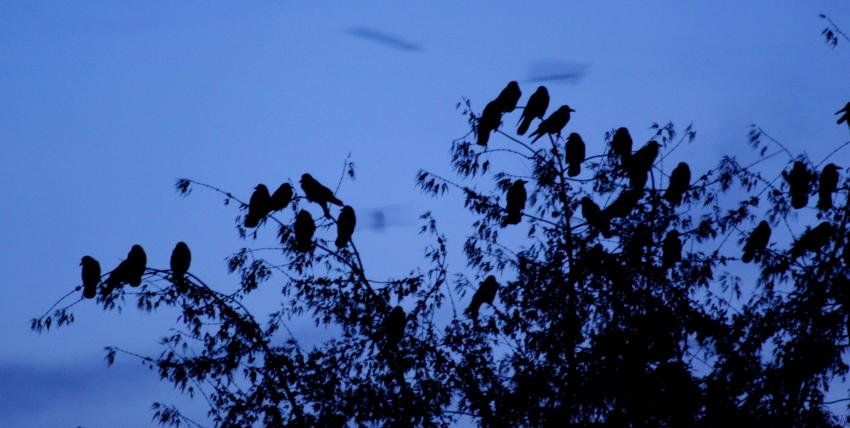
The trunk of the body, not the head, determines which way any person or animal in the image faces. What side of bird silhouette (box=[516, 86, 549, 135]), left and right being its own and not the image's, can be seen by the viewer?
right

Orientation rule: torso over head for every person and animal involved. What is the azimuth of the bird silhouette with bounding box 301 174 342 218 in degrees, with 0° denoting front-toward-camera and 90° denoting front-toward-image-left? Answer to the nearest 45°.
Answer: approximately 90°

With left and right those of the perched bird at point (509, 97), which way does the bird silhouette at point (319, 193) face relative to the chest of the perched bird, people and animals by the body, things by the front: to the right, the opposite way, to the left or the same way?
the opposite way

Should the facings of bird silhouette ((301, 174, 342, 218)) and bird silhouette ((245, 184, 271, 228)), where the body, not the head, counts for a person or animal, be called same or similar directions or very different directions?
very different directions

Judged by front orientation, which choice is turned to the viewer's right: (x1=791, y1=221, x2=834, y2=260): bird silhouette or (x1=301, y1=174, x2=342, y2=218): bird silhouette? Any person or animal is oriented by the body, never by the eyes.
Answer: (x1=791, y1=221, x2=834, y2=260): bird silhouette

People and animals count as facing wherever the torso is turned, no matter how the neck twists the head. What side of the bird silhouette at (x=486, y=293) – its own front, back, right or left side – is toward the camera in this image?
right

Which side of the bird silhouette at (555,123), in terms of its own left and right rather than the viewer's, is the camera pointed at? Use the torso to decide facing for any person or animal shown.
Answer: right

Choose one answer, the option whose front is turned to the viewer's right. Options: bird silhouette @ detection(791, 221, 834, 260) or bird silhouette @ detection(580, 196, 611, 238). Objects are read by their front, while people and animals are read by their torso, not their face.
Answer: bird silhouette @ detection(791, 221, 834, 260)

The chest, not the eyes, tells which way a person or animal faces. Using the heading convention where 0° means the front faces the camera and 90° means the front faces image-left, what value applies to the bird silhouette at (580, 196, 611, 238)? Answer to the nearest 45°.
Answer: approximately 90°

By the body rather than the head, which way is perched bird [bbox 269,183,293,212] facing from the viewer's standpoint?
to the viewer's right
